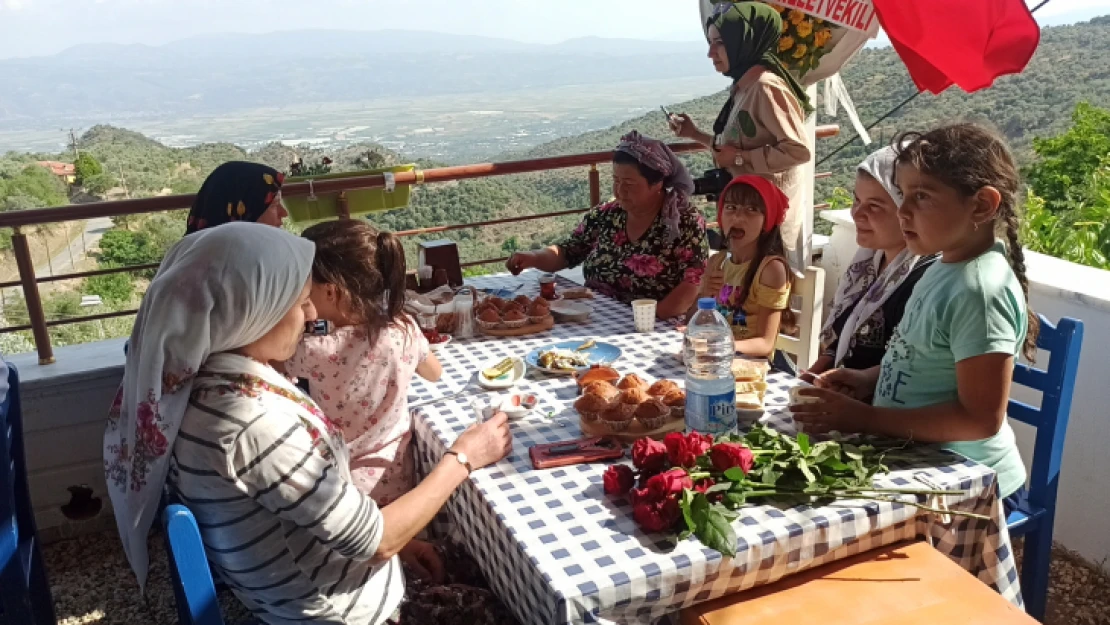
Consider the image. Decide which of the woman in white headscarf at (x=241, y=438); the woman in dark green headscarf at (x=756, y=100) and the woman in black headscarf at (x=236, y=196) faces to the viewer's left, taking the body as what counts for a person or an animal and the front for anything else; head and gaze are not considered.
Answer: the woman in dark green headscarf at (x=756, y=100)

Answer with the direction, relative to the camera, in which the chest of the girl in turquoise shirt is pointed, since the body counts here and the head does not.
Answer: to the viewer's left

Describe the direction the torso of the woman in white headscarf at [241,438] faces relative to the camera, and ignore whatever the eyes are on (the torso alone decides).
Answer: to the viewer's right

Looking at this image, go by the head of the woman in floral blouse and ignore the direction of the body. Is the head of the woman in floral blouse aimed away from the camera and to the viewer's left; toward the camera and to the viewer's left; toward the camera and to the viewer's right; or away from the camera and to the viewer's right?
toward the camera and to the viewer's left

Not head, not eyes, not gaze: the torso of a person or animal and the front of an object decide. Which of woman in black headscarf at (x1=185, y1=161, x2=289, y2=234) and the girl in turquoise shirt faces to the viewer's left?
the girl in turquoise shirt

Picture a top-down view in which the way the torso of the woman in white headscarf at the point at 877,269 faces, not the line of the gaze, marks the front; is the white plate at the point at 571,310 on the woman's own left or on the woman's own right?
on the woman's own right

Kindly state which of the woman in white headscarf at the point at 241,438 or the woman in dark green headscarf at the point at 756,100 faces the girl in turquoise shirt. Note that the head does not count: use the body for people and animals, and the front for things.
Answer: the woman in white headscarf

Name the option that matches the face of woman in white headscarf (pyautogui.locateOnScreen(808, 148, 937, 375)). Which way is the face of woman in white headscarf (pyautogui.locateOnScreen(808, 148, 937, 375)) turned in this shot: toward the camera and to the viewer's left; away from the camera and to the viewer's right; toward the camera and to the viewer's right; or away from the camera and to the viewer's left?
toward the camera and to the viewer's left

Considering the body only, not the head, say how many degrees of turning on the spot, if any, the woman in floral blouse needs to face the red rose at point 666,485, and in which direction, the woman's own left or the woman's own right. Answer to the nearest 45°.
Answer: approximately 45° to the woman's own left

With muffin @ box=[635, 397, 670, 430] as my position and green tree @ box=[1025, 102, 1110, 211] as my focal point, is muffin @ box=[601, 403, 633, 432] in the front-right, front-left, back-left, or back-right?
back-left

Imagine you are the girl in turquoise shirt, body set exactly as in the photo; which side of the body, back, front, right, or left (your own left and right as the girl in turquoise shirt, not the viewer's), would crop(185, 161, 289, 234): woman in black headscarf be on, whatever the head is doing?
front

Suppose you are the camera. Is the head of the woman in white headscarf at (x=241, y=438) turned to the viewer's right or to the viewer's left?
to the viewer's right
